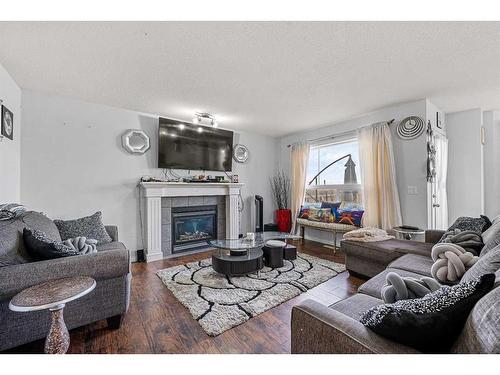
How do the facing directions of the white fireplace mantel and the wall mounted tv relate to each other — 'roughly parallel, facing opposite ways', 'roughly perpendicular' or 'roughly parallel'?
roughly parallel

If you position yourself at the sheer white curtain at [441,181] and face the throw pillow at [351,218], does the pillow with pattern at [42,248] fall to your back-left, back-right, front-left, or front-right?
front-left

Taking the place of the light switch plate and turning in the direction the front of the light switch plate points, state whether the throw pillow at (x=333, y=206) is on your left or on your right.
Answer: on your right

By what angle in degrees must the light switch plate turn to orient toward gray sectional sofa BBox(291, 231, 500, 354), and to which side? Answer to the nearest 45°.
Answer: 0° — it already faces it

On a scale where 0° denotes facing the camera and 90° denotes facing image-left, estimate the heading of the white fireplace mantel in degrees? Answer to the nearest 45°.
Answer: approximately 315°

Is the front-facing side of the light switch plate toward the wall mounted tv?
no

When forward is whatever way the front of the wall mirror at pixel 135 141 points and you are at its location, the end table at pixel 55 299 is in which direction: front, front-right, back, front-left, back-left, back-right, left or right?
front

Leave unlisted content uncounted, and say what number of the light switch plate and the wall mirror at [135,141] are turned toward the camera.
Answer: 2

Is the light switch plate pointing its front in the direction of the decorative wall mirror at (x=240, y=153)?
no

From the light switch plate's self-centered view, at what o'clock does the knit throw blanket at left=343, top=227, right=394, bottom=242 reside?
The knit throw blanket is roughly at 1 o'clock from the light switch plate.

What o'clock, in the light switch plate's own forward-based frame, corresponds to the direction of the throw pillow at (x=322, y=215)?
The throw pillow is roughly at 3 o'clock from the light switch plate.

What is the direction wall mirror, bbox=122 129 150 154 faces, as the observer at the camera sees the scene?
facing the viewer

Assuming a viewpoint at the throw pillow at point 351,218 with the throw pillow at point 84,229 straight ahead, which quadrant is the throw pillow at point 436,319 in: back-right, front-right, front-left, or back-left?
front-left

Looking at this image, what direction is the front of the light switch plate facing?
toward the camera

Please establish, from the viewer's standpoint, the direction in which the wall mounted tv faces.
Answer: facing the viewer and to the right of the viewer
